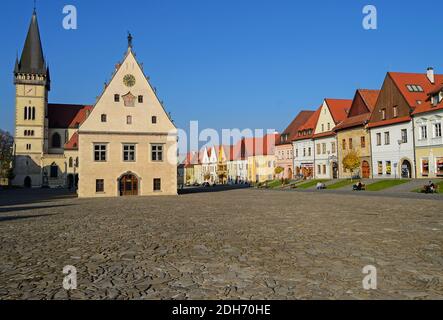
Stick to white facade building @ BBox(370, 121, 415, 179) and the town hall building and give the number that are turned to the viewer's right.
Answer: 0

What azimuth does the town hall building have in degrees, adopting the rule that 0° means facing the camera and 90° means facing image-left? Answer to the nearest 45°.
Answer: approximately 0°

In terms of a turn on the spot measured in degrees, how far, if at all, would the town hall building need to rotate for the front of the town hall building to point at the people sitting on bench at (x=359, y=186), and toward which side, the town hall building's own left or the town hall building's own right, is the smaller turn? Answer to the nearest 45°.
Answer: approximately 90° to the town hall building's own left

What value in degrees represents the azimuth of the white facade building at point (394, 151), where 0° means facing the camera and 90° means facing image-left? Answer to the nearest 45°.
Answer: approximately 45°

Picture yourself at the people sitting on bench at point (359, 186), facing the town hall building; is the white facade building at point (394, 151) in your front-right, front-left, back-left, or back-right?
back-right

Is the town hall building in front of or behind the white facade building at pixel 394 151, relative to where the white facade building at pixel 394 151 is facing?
in front

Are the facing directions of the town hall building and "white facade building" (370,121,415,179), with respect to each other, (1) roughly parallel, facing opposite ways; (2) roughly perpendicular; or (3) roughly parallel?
roughly perpendicular

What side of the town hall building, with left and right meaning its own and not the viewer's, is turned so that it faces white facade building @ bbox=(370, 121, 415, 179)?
left

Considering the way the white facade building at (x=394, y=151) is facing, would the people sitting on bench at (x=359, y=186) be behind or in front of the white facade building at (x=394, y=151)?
in front
